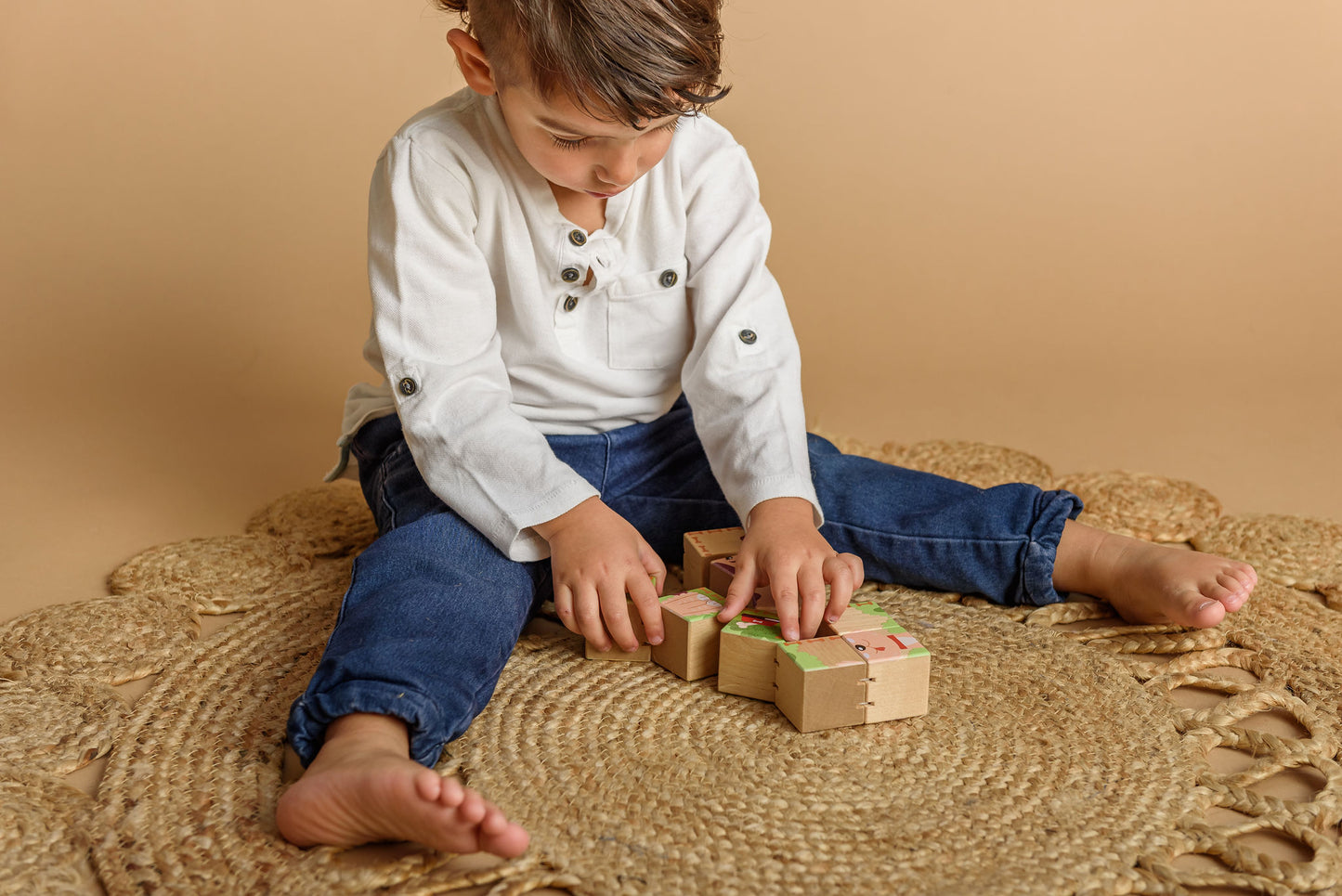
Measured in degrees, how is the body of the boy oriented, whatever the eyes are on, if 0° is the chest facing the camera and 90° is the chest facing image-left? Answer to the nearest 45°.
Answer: approximately 315°
